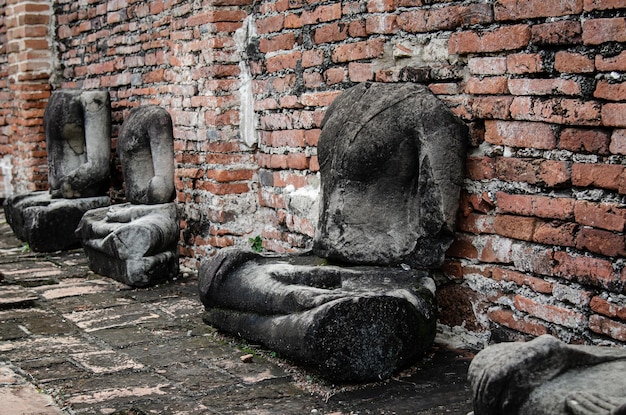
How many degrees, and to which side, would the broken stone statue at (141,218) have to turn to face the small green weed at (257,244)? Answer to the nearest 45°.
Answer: approximately 90° to its left

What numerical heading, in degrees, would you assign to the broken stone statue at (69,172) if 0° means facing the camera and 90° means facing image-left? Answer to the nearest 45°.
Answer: approximately 45°

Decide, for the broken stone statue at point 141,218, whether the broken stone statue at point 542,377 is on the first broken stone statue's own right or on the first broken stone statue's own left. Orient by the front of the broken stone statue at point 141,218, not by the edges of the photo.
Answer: on the first broken stone statue's own left

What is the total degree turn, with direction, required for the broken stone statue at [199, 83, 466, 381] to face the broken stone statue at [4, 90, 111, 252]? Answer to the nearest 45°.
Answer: approximately 90° to its right

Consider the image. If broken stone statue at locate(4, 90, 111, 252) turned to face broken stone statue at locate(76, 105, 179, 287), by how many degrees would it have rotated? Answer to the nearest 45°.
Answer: approximately 45° to its left

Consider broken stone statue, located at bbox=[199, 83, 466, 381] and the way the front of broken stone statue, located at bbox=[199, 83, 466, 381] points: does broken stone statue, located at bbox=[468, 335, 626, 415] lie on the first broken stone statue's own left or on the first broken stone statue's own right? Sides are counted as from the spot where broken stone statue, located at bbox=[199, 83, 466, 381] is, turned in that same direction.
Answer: on the first broken stone statue's own left

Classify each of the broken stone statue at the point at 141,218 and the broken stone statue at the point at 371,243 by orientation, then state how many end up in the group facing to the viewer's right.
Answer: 0

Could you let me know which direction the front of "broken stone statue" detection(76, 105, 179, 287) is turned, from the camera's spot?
facing the viewer and to the left of the viewer

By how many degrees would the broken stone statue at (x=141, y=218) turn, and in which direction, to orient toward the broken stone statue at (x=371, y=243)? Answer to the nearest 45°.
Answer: approximately 90° to its left
